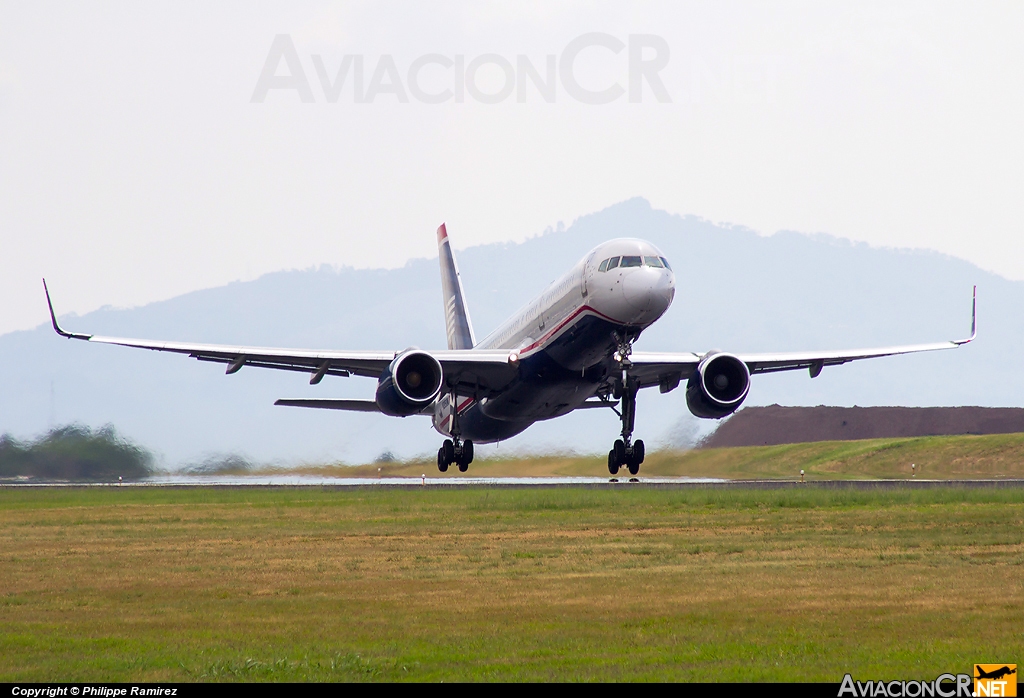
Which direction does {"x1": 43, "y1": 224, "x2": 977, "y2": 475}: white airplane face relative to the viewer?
toward the camera
